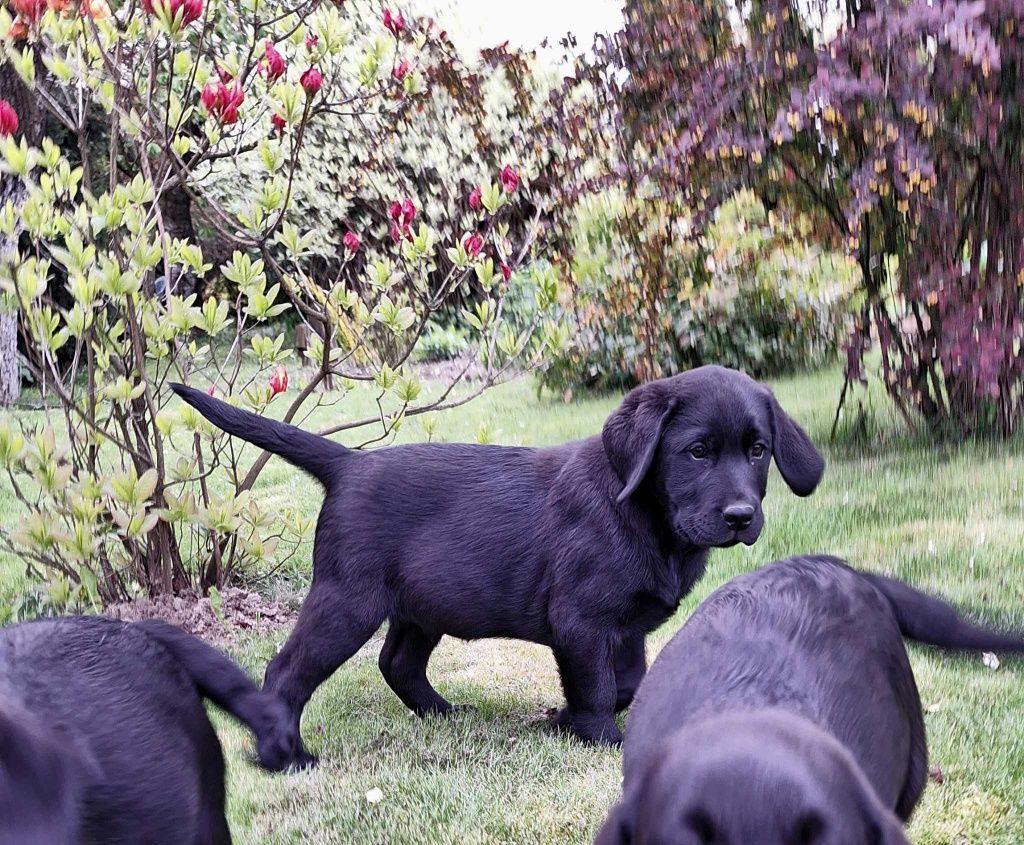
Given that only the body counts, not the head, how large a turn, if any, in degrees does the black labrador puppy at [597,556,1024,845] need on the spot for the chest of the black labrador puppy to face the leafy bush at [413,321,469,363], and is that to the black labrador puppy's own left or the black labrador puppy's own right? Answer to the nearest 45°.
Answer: approximately 180°

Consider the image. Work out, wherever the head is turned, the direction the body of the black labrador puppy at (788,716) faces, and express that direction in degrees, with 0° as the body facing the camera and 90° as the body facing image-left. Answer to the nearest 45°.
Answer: approximately 0°

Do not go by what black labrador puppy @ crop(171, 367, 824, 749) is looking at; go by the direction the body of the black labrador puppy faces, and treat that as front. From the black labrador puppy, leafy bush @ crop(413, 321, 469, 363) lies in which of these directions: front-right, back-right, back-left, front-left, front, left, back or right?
left

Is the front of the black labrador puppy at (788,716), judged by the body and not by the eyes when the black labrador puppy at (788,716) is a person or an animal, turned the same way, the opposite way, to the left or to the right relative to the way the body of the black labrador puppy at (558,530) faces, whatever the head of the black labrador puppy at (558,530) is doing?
to the right

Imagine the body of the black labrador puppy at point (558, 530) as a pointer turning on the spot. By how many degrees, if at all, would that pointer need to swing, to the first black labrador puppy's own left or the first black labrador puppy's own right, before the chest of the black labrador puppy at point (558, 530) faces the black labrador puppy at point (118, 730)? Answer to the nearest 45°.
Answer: approximately 135° to the first black labrador puppy's own right

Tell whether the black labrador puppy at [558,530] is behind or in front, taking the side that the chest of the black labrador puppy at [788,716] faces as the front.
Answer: behind

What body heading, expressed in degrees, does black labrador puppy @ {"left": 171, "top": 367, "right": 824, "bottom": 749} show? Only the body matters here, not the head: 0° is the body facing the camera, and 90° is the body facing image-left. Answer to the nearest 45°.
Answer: approximately 270°

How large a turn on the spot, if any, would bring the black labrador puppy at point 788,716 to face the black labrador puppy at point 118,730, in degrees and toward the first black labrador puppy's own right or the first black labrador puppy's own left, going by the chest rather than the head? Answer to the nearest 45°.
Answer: approximately 90° to the first black labrador puppy's own right

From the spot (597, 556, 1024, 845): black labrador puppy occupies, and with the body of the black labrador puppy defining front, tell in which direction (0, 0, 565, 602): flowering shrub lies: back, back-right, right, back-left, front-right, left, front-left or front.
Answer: back-right

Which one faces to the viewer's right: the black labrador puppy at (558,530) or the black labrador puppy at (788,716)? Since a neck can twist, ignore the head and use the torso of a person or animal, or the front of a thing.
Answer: the black labrador puppy at (558,530)

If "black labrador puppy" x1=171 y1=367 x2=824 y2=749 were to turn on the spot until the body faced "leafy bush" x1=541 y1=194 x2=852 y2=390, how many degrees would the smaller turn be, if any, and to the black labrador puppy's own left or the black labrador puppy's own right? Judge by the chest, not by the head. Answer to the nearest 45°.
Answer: approximately 90° to the black labrador puppy's own left

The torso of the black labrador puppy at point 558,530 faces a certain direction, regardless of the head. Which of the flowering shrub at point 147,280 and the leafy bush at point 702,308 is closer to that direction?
the leafy bush

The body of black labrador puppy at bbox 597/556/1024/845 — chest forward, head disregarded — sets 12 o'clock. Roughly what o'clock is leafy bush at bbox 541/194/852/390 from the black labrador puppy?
The leafy bush is roughly at 6 o'clock from the black labrador puppy.

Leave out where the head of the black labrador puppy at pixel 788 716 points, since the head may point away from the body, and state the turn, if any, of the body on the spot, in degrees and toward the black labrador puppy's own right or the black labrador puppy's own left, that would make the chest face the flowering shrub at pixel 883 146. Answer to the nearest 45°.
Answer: approximately 180°
